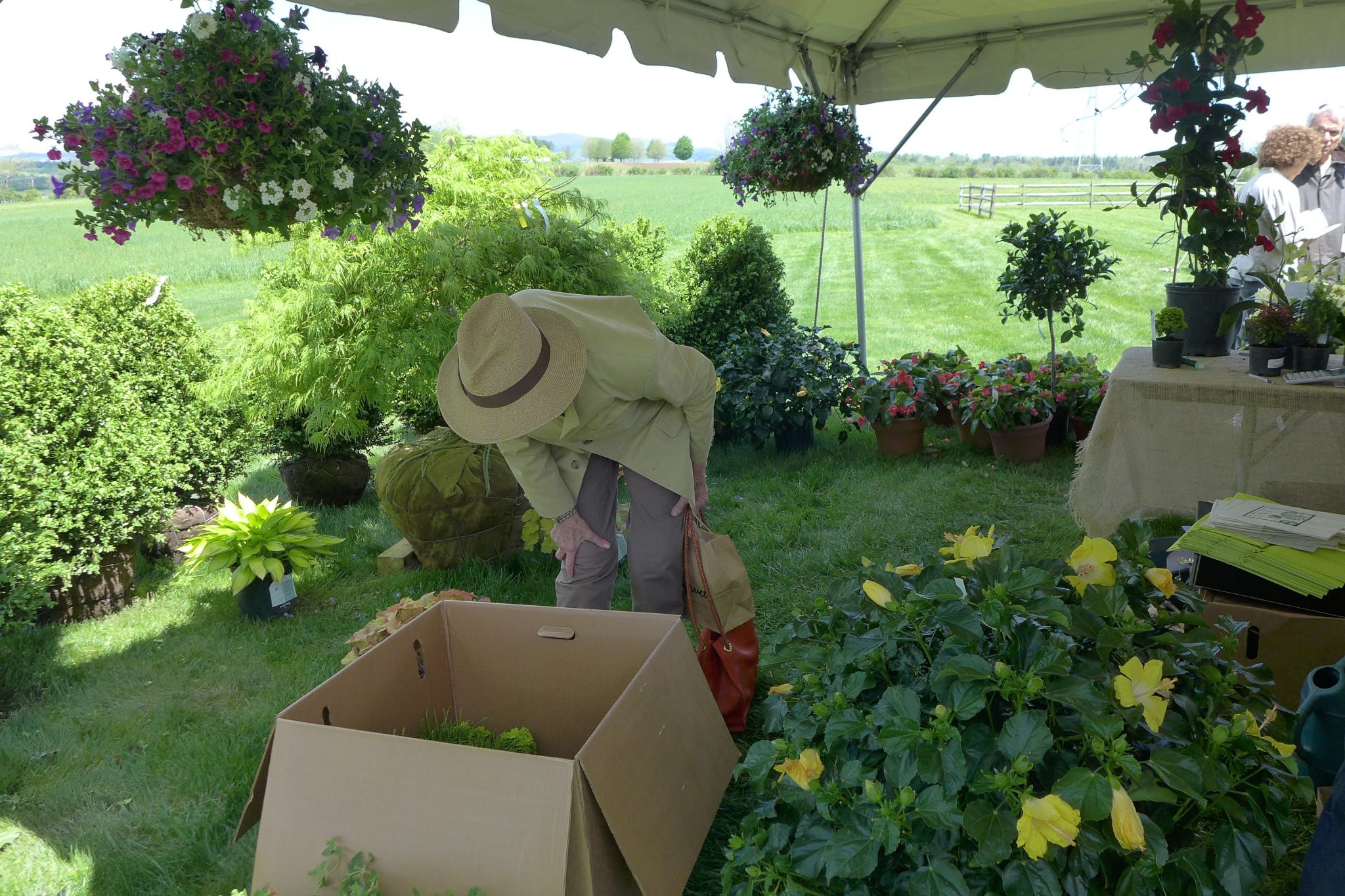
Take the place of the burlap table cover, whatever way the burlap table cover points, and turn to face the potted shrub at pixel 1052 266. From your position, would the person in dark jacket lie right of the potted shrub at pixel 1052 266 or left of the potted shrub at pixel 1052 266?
right

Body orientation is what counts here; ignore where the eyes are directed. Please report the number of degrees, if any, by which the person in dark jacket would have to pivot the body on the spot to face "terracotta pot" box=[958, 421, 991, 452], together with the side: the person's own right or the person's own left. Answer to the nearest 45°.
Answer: approximately 45° to the person's own right

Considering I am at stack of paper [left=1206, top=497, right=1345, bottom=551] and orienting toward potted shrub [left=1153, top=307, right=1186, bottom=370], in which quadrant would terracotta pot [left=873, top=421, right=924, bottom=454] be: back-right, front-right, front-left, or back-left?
front-left

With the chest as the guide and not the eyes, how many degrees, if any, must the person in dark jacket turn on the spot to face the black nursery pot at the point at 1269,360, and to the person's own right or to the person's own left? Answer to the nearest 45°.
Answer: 0° — they already face it

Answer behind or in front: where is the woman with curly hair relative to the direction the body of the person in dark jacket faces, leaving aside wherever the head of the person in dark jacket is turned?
in front

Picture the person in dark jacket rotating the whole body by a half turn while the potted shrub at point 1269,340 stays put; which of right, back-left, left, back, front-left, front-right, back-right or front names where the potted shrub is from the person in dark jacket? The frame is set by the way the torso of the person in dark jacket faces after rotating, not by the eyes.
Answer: back

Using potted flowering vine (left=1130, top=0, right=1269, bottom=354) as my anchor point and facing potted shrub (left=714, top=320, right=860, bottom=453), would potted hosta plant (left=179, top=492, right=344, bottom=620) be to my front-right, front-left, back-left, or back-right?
front-left

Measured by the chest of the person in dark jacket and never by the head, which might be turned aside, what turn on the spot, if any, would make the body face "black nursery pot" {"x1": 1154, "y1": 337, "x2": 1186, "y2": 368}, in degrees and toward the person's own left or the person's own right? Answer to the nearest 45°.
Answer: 0° — they already face it

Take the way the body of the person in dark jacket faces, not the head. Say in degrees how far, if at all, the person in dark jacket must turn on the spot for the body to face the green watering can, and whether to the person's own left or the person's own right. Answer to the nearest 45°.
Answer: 0° — they already face it

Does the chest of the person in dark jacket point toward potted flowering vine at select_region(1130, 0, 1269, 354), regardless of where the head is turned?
yes

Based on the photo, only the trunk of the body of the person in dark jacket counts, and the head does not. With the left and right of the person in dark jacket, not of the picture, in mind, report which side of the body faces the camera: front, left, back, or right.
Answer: front

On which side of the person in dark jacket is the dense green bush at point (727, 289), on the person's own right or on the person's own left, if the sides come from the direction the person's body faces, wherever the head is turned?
on the person's own right

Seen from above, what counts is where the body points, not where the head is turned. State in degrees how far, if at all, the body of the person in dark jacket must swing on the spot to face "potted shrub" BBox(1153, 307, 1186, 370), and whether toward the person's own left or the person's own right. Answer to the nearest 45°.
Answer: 0° — they already face it

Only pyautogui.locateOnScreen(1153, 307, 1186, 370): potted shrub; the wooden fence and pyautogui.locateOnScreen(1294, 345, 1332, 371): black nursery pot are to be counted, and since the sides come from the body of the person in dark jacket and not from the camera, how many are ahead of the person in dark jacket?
2

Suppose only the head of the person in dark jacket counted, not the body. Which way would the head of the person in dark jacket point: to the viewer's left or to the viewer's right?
to the viewer's left
